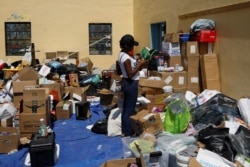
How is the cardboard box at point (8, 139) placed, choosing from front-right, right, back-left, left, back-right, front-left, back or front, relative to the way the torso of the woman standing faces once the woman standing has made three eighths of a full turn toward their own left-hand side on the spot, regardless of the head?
front-left

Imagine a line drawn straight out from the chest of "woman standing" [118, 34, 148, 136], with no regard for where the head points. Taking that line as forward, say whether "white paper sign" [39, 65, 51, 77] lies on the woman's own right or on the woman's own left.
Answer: on the woman's own left

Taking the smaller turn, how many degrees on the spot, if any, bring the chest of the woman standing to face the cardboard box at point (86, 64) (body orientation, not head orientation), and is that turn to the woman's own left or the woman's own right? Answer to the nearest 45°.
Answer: approximately 90° to the woman's own left

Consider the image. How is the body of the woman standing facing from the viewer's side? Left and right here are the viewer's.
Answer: facing to the right of the viewer

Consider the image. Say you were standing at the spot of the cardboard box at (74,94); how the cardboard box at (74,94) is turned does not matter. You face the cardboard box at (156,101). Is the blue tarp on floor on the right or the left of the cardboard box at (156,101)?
right

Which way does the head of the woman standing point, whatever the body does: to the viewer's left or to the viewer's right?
to the viewer's right
